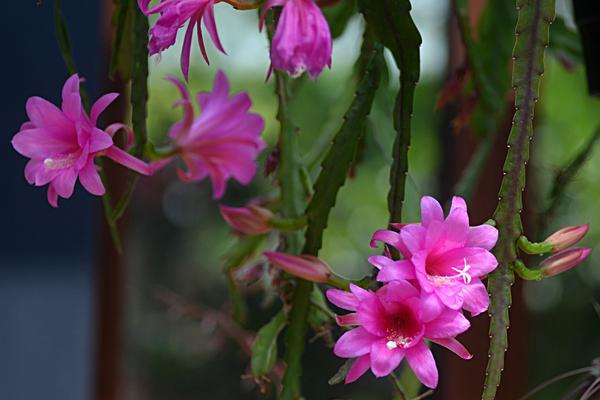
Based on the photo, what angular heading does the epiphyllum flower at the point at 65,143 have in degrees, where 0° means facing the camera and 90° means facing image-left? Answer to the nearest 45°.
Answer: approximately 45°

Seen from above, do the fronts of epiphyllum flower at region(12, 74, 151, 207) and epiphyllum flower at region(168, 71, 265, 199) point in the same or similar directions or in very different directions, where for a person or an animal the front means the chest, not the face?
very different directions
